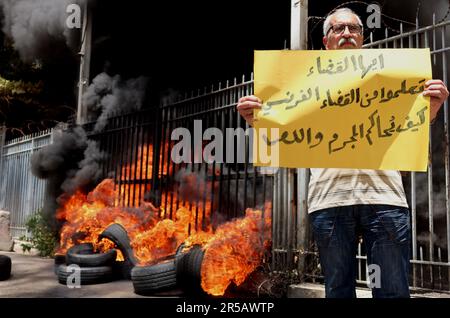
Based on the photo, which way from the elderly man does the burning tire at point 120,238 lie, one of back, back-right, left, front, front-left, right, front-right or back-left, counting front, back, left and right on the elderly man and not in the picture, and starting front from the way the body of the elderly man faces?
back-right

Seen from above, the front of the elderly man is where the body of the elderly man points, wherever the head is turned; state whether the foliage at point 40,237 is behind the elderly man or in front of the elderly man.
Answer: behind

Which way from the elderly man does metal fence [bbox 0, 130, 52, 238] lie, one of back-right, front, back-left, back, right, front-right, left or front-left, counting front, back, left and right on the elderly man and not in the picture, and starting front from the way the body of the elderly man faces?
back-right

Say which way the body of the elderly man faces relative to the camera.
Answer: toward the camera

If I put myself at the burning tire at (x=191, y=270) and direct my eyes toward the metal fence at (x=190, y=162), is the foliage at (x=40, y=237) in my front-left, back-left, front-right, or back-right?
front-left

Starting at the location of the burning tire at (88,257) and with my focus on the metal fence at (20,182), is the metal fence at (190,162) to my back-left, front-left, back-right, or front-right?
back-right

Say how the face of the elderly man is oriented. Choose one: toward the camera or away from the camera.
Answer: toward the camera

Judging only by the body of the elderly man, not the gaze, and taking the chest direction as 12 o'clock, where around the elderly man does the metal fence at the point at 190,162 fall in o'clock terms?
The metal fence is roughly at 5 o'clock from the elderly man.

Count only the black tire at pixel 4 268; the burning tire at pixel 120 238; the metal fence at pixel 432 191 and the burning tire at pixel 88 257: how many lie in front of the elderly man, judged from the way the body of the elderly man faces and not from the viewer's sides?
0

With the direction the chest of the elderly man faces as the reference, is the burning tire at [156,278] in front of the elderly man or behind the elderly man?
behind

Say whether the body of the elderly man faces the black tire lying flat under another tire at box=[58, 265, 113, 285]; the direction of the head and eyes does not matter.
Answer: no

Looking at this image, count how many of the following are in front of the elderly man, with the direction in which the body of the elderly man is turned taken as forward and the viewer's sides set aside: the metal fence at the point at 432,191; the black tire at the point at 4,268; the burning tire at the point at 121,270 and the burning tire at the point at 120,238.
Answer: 0

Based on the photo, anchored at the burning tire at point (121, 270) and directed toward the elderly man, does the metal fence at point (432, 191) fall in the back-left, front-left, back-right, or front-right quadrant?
front-left

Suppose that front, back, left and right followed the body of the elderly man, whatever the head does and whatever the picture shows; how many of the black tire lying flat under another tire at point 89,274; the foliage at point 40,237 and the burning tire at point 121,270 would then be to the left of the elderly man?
0

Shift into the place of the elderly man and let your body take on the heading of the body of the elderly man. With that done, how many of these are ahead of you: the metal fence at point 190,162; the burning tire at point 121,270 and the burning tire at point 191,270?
0
